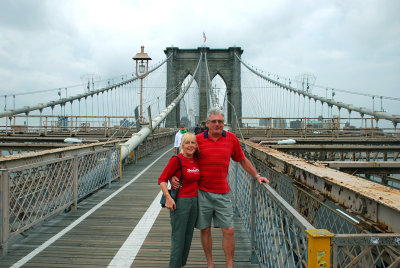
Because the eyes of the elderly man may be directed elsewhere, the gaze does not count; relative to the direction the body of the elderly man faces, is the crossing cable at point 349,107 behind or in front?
behind

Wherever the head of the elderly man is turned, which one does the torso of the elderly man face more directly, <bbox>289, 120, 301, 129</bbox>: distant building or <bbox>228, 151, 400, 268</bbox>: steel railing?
the steel railing

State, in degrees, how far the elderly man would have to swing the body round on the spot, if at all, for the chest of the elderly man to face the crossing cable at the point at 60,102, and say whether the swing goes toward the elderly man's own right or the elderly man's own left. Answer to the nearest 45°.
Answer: approximately 135° to the elderly man's own right

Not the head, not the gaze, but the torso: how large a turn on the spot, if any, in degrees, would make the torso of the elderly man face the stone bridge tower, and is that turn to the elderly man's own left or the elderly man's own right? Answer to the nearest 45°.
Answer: approximately 180°

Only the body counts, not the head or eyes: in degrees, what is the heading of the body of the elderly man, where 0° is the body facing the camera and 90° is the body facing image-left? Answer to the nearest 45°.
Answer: approximately 0°

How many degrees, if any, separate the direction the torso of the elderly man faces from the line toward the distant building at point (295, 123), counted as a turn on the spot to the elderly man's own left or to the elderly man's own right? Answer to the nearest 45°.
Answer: approximately 180°

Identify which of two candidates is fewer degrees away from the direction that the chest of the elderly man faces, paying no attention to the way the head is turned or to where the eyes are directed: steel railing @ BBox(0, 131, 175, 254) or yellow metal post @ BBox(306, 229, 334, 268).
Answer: the yellow metal post
